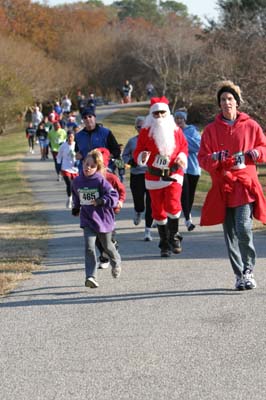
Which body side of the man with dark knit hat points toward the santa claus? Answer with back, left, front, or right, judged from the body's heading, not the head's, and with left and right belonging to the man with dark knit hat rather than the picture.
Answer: left

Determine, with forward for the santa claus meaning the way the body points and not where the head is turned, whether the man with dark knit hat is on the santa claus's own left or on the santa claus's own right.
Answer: on the santa claus's own right

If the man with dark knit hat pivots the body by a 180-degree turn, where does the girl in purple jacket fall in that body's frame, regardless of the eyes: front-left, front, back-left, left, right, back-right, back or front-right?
back

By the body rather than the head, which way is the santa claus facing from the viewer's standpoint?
toward the camera

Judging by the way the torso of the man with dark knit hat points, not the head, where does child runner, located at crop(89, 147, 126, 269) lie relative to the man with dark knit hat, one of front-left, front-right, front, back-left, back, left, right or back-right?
front

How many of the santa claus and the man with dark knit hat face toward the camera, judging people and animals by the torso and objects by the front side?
2
